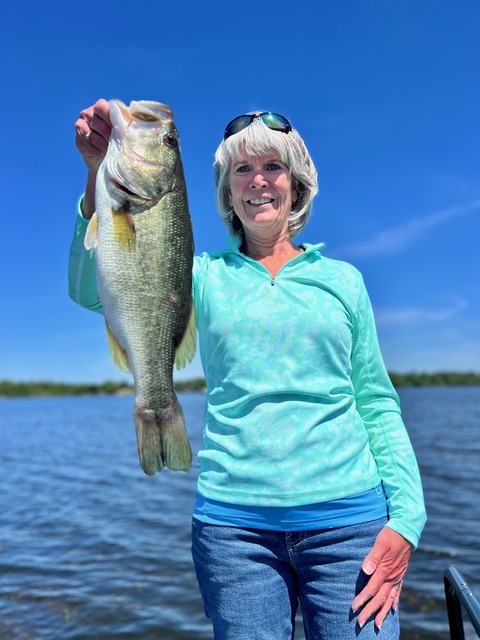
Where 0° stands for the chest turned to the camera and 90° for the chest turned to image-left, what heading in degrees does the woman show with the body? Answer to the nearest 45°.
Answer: approximately 0°
